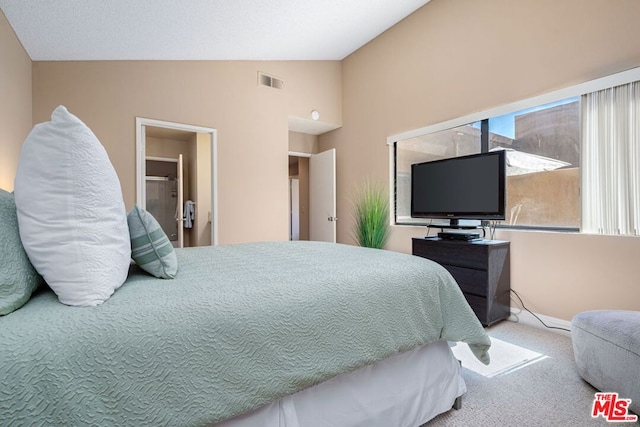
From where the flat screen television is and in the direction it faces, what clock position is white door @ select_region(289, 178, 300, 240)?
The white door is roughly at 3 o'clock from the flat screen television.

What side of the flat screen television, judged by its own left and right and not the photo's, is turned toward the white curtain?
left

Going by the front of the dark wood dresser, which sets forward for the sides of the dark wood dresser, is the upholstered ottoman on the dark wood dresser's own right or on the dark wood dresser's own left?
on the dark wood dresser's own left

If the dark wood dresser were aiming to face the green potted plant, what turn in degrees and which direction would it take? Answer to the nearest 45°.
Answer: approximately 90° to its right

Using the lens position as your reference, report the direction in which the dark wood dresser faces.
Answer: facing the viewer and to the left of the viewer

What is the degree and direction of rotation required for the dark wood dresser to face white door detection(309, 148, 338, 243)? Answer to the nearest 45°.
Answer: approximately 90° to its right

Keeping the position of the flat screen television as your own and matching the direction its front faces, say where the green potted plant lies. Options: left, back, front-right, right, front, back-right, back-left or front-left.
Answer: right

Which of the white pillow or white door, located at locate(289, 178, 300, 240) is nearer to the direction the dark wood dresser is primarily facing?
the white pillow

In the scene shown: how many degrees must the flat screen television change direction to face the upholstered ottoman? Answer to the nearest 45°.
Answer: approximately 90° to its left

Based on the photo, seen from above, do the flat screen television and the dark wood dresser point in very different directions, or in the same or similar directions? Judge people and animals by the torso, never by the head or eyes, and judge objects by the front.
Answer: same or similar directions

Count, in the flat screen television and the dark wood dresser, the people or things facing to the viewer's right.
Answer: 0
